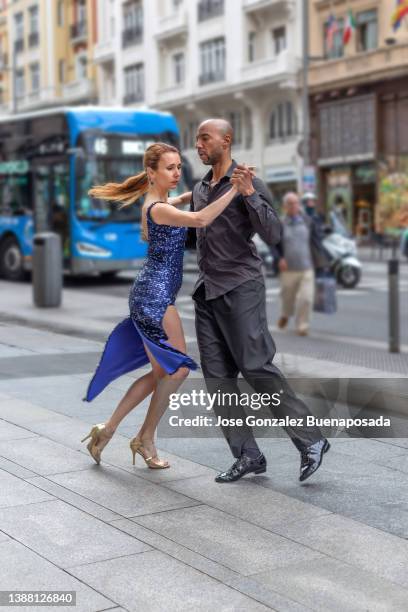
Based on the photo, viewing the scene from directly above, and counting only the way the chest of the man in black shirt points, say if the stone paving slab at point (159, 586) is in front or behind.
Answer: in front

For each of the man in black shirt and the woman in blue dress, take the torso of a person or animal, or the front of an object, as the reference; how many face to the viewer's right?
1

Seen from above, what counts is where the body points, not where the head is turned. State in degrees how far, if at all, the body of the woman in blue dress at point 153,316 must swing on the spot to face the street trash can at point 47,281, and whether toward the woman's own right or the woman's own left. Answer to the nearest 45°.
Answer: approximately 90° to the woman's own left

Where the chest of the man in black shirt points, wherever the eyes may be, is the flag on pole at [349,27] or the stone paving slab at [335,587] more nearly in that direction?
the stone paving slab

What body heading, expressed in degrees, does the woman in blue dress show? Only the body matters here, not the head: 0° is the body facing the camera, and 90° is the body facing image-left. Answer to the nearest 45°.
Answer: approximately 270°

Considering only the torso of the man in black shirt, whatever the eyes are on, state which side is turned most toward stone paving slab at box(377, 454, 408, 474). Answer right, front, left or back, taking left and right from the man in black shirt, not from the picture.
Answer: back

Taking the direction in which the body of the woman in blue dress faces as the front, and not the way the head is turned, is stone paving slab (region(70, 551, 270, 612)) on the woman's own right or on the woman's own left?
on the woman's own right

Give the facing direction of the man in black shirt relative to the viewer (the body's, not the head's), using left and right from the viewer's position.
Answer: facing the viewer and to the left of the viewer

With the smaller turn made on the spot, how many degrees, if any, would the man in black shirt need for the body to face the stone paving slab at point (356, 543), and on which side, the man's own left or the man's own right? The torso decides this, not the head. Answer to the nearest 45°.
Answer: approximately 90° to the man's own left

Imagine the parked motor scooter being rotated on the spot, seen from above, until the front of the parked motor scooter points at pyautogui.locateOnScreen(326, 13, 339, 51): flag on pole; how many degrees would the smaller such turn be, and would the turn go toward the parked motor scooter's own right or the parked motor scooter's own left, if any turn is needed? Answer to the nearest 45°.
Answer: approximately 135° to the parked motor scooter's own left

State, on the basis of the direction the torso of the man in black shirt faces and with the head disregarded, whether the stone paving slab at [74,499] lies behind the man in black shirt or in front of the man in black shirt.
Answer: in front

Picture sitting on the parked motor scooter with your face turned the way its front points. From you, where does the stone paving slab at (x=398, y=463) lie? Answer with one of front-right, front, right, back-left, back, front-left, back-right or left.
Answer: front-right

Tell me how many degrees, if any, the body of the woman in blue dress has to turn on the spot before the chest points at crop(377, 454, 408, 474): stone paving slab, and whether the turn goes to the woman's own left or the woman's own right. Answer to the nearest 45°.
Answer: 0° — they already face it
